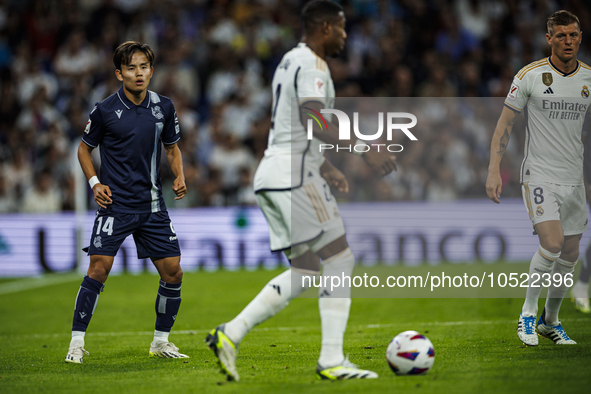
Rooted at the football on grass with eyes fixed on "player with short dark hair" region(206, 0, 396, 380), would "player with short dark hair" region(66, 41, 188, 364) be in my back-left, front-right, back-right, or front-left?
front-right

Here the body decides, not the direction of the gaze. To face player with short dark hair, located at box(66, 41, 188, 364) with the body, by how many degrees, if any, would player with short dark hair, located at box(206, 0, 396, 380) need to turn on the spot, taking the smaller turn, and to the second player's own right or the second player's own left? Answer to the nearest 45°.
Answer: approximately 135° to the second player's own left

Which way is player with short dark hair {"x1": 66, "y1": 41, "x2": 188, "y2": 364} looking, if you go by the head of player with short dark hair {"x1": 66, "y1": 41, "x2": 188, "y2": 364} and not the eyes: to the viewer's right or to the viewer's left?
to the viewer's right

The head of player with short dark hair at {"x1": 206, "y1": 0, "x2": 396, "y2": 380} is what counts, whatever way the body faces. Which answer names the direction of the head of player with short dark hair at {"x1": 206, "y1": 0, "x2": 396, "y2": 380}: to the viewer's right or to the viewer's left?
to the viewer's right
